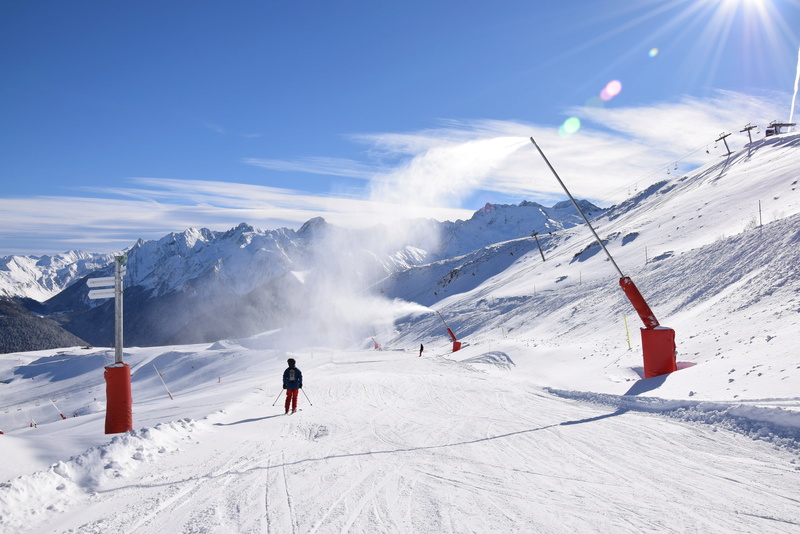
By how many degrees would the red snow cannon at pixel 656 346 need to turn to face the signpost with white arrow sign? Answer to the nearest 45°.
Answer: approximately 45° to its left

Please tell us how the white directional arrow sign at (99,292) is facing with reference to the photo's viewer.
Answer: facing the viewer

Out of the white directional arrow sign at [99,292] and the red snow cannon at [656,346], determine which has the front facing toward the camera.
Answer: the white directional arrow sign

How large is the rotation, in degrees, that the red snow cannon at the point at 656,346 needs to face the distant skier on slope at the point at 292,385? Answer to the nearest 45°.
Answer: approximately 45° to its left

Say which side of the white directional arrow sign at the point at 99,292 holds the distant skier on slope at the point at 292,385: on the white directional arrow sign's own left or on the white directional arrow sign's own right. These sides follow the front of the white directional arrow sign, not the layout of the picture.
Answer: on the white directional arrow sign's own left

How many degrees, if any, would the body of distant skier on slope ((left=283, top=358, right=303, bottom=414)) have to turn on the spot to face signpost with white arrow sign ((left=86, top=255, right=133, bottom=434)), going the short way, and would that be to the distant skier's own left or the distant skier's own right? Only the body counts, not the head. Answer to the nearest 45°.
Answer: approximately 135° to the distant skier's own left

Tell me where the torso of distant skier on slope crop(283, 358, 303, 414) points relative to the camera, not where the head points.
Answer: away from the camera

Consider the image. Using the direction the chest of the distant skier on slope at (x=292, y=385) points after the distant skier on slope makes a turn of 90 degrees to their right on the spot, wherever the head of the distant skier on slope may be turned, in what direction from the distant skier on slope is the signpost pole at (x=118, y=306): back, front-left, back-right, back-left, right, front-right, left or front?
back-right

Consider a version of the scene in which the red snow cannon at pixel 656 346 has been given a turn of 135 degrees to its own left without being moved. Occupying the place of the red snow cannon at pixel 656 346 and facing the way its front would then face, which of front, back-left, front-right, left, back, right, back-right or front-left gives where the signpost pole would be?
right

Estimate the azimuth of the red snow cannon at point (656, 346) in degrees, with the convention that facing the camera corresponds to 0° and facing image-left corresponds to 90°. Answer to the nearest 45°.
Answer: approximately 90°

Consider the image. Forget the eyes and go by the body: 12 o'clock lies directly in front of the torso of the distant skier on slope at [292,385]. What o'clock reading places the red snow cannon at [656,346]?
The red snow cannon is roughly at 3 o'clock from the distant skier on slope.

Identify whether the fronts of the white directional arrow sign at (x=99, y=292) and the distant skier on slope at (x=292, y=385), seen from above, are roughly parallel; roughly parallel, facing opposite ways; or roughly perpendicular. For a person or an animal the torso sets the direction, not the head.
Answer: roughly parallel, facing opposite ways
